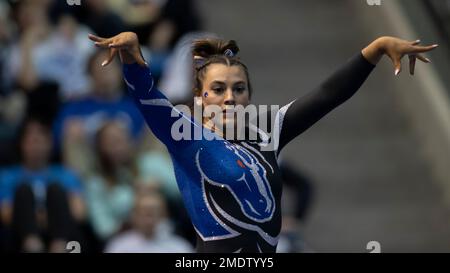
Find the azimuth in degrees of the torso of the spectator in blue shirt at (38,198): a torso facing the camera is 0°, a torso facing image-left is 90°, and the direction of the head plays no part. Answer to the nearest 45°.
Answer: approximately 0°

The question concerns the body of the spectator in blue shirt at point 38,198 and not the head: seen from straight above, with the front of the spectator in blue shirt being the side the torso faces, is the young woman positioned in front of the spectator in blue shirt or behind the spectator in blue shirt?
in front
